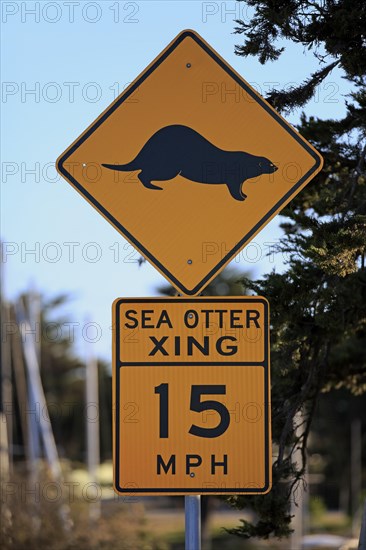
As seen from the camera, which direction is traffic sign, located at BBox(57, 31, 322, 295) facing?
toward the camera

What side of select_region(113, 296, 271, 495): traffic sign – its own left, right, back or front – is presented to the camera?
front

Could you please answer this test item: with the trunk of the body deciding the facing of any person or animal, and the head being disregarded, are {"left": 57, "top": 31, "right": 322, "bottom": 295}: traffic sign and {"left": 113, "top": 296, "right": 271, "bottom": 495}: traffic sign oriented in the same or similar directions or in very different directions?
same or similar directions

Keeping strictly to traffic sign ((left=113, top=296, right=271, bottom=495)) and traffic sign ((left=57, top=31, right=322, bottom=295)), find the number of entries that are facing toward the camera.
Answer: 2
